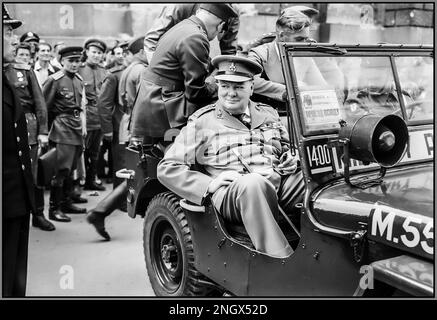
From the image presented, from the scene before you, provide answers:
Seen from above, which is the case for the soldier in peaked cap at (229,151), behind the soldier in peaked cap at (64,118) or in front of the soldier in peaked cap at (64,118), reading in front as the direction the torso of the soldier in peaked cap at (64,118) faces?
in front

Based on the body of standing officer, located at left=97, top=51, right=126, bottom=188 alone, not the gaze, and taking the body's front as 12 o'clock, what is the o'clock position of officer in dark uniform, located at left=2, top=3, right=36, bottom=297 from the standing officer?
The officer in dark uniform is roughly at 3 o'clock from the standing officer.

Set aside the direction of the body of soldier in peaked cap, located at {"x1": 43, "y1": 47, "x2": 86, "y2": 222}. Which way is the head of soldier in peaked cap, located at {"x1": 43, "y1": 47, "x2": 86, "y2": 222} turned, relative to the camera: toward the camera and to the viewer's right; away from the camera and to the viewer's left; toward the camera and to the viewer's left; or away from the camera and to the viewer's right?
toward the camera and to the viewer's right

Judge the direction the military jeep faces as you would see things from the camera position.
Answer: facing the viewer and to the right of the viewer

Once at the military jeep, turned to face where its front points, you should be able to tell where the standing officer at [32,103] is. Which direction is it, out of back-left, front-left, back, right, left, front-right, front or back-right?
back

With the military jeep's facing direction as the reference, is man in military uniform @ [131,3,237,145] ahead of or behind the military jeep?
behind

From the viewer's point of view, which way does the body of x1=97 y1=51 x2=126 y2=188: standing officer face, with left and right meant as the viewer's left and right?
facing to the right of the viewer

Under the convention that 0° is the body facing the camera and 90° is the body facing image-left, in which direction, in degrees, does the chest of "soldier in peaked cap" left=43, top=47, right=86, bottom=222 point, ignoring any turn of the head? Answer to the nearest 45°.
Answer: approximately 315°

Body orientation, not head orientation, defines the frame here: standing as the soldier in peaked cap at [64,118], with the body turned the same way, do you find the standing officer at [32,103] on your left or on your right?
on your right
